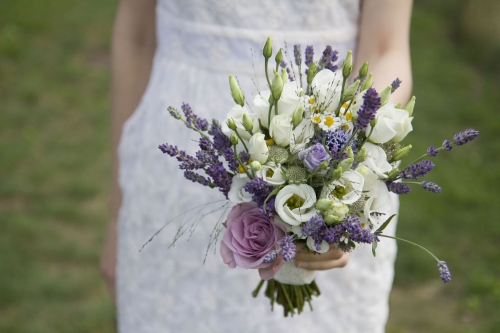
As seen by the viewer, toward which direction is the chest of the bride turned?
toward the camera
